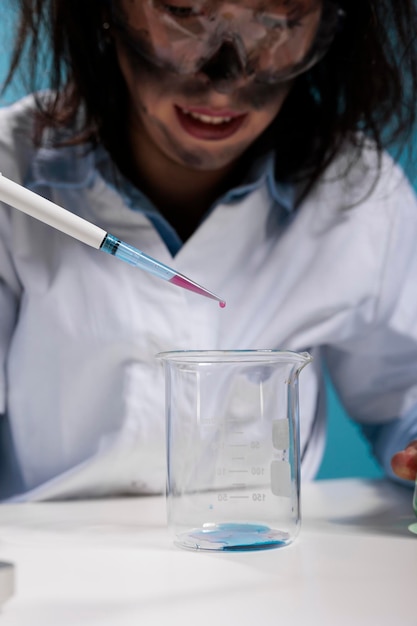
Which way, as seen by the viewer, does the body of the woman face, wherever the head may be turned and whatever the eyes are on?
toward the camera
